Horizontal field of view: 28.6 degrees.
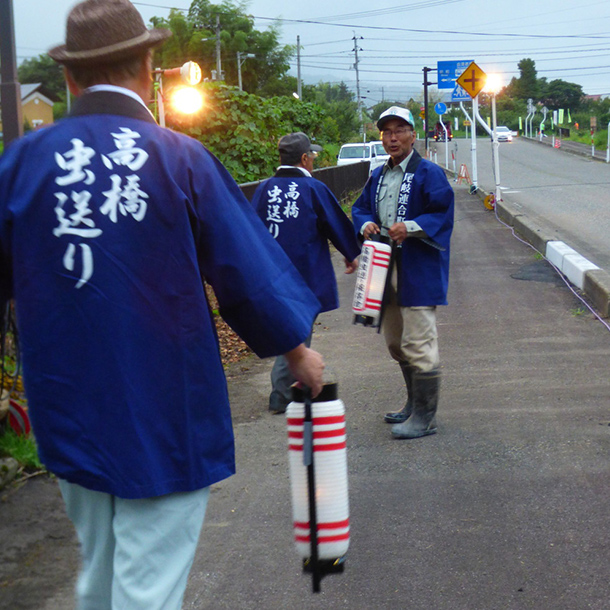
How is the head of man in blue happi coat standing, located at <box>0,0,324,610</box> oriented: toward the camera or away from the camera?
away from the camera

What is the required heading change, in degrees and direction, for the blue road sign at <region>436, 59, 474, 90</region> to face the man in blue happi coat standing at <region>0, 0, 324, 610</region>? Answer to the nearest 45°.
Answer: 0° — it already faces them

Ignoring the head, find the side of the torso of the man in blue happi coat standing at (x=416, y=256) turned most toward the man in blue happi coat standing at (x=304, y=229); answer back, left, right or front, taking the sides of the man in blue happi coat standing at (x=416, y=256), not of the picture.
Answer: right

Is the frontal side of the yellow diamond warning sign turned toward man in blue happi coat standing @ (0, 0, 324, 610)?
yes

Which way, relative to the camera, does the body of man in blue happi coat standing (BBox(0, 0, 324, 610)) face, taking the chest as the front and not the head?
away from the camera

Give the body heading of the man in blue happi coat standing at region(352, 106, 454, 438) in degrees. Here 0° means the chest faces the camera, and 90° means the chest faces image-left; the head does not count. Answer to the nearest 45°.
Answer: approximately 45°

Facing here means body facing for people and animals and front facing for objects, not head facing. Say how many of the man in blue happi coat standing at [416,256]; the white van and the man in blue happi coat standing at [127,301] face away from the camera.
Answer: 1

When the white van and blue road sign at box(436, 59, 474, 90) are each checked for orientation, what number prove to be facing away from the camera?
0

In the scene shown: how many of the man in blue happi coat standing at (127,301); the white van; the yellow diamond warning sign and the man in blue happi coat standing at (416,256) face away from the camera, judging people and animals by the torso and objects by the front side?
1

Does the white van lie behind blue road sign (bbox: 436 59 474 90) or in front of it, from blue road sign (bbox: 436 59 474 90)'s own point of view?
in front

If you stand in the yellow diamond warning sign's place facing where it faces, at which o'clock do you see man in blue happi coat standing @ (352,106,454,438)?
The man in blue happi coat standing is roughly at 12 o'clock from the yellow diamond warning sign.

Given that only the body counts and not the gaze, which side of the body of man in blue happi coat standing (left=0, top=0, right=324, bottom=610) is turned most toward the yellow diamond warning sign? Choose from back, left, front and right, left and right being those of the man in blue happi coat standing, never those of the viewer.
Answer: front

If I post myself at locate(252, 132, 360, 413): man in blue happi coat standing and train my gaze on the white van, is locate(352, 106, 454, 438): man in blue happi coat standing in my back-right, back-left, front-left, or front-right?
back-right

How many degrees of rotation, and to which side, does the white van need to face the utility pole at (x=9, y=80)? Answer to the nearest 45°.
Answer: approximately 45° to its left
